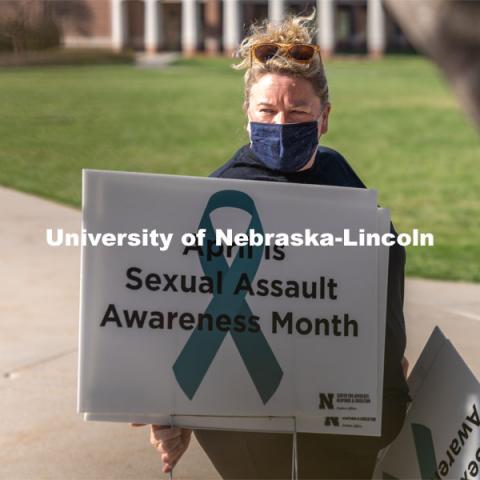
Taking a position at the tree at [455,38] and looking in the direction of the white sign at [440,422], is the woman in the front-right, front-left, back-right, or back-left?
front-left

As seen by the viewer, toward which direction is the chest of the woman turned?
toward the camera

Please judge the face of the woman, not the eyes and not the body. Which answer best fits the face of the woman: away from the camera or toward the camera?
toward the camera

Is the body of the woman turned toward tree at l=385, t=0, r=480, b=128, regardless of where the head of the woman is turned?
yes
